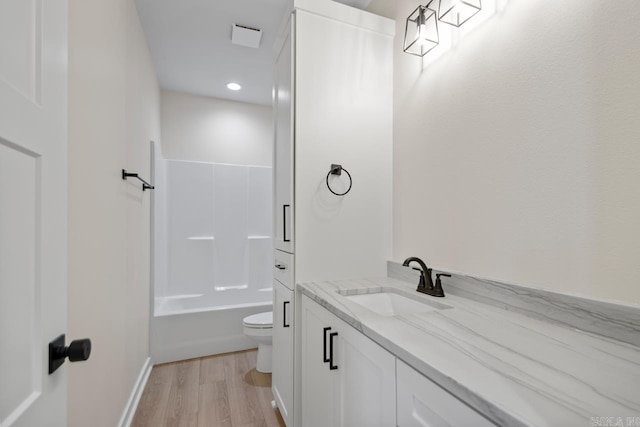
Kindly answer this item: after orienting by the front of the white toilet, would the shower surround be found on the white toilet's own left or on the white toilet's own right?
on the white toilet's own right

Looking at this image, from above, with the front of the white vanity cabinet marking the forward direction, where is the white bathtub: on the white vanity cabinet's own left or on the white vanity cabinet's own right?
on the white vanity cabinet's own right

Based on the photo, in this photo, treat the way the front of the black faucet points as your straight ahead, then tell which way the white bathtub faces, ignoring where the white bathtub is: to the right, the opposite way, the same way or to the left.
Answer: to the left

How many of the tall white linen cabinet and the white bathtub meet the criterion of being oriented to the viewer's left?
1

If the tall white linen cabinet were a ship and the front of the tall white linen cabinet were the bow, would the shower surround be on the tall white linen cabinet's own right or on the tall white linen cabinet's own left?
on the tall white linen cabinet's own right

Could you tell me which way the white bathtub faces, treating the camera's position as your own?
facing the viewer

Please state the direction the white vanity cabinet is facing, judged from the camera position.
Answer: facing the viewer and to the left of the viewer

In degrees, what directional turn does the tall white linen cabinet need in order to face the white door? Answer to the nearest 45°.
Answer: approximately 45° to its left
